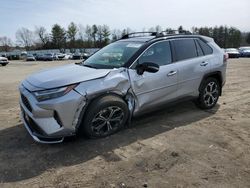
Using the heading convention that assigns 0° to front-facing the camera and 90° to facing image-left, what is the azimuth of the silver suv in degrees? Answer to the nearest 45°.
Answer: approximately 45°
